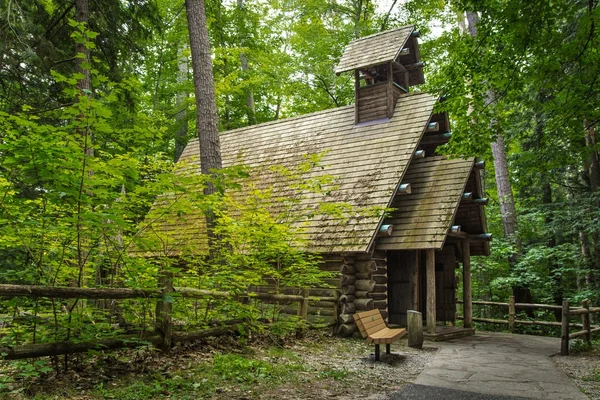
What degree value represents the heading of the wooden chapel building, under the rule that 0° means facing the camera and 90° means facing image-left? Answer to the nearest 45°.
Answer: approximately 315°

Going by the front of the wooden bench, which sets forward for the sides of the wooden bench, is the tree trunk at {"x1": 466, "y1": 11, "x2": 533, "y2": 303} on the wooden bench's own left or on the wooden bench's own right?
on the wooden bench's own left

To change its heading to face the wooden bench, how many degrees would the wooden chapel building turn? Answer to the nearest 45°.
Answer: approximately 45° to its right

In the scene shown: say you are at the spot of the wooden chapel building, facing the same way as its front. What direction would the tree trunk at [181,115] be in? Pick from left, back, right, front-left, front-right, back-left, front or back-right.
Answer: back

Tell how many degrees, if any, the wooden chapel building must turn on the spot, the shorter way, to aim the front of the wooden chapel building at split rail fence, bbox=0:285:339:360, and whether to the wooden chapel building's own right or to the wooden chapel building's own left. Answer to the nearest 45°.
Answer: approximately 90° to the wooden chapel building's own right

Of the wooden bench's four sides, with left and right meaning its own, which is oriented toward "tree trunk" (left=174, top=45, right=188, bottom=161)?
back

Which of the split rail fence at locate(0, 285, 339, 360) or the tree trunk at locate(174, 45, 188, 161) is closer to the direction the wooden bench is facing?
the split rail fence

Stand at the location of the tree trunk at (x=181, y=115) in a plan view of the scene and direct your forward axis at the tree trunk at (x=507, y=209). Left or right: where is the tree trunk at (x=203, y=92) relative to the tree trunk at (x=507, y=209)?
right
